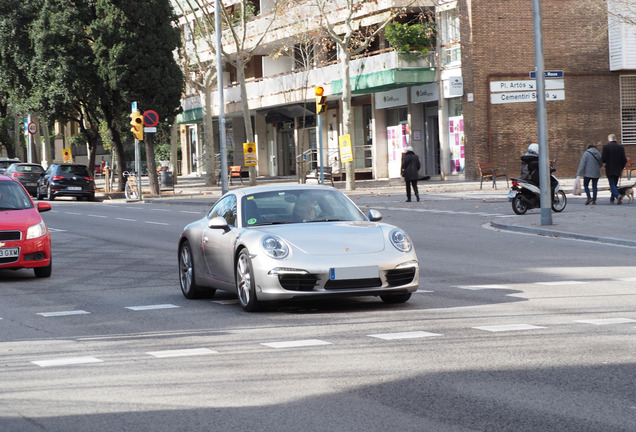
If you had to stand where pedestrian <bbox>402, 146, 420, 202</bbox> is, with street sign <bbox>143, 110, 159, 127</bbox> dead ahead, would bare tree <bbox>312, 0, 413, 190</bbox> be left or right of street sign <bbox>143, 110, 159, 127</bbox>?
right

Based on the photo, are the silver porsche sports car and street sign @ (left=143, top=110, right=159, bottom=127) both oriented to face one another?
no

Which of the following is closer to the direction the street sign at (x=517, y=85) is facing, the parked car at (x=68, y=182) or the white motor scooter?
the white motor scooter

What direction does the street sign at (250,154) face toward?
toward the camera

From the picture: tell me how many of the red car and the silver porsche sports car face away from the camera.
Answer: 0

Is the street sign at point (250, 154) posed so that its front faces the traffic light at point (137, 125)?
no

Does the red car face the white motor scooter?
no

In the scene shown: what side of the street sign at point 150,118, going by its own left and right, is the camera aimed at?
front

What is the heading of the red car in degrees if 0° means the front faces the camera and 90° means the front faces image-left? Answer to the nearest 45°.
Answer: approximately 315°

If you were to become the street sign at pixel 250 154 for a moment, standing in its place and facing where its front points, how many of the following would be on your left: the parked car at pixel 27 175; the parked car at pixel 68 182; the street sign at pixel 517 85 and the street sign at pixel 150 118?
1

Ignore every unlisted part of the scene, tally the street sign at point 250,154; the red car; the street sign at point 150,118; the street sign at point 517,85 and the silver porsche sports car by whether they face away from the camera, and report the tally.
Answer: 0

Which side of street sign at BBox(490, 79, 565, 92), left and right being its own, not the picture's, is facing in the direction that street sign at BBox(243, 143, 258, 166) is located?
right

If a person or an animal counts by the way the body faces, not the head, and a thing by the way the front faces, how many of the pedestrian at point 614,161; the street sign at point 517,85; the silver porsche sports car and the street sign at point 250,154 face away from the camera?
1

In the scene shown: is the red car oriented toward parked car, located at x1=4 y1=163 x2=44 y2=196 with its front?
no

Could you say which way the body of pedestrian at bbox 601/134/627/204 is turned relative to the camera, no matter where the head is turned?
away from the camera

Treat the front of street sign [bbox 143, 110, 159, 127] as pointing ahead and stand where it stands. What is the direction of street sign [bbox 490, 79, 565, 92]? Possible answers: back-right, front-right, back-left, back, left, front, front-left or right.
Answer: left

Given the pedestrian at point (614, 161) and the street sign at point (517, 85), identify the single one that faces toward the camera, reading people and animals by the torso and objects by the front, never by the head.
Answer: the street sign
